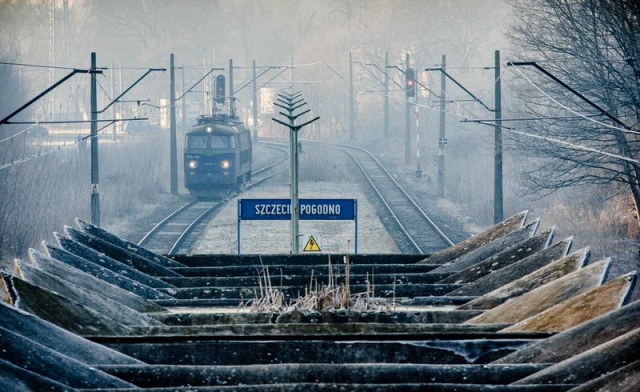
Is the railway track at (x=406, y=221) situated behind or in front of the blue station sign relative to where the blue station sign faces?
behind

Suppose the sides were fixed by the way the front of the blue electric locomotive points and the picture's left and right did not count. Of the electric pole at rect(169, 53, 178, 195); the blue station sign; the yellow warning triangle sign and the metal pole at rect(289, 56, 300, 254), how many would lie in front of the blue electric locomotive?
3

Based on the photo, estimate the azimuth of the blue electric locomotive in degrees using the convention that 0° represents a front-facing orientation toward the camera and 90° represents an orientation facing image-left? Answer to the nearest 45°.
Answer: approximately 0°

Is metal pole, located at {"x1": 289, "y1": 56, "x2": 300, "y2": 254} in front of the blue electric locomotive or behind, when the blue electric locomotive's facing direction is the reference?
in front

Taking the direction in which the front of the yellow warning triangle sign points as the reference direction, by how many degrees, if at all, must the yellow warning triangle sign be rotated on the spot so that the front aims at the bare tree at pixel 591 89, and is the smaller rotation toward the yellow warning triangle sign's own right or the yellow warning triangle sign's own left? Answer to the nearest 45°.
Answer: approximately 135° to the yellow warning triangle sign's own left

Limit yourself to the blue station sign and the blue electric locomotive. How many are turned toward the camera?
2

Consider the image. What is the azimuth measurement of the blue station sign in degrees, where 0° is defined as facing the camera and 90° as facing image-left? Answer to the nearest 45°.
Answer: approximately 0°
